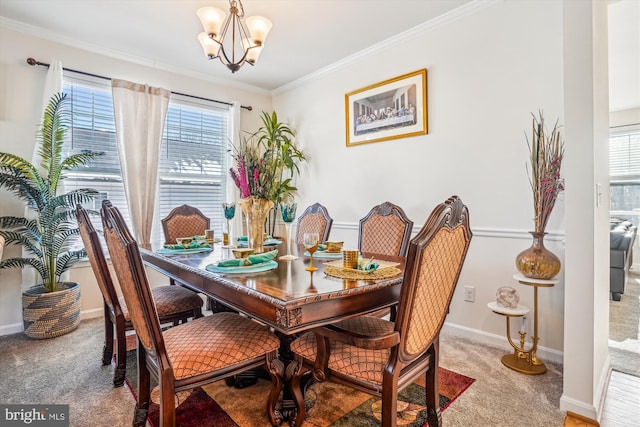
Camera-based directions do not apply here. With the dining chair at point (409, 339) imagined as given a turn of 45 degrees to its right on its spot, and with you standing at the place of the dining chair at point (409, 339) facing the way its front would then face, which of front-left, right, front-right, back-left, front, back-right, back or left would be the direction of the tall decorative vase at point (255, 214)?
front-left

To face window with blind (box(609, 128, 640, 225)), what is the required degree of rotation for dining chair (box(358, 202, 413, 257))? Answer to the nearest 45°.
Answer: approximately 180°

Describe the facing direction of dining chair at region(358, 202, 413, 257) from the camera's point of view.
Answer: facing the viewer and to the left of the viewer

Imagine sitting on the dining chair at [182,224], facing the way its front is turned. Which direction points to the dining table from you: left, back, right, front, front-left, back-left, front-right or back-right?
front-right

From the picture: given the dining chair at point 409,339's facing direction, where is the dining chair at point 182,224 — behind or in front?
in front

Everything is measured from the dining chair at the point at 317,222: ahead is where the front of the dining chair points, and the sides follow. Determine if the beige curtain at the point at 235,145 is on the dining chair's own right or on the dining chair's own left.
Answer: on the dining chair's own right

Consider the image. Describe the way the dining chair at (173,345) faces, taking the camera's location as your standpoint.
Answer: facing away from the viewer and to the right of the viewer

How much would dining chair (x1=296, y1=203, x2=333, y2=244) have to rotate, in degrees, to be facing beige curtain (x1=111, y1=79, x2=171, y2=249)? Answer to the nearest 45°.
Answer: approximately 45° to its right

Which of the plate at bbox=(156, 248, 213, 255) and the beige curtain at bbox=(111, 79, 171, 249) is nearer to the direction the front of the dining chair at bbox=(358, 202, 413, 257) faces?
the plate

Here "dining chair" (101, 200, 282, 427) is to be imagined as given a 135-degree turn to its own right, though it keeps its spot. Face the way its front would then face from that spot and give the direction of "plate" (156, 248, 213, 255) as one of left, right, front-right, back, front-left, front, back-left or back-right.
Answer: back

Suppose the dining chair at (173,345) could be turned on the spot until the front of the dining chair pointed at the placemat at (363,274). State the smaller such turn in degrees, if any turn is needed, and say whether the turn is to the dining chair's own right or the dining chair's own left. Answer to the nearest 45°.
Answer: approximately 45° to the dining chair's own right

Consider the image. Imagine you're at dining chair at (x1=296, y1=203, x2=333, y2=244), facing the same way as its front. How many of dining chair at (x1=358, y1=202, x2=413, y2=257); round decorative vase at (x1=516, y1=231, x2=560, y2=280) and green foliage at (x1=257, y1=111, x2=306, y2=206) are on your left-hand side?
2

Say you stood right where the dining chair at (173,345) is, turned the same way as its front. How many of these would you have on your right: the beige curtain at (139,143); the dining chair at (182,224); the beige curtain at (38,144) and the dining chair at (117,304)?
0

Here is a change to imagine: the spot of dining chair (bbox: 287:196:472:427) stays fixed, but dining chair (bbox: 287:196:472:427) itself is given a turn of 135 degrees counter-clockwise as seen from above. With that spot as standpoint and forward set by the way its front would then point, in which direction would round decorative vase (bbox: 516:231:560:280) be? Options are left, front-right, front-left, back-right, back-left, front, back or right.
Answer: back-left

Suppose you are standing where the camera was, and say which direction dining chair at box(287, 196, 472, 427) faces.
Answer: facing away from the viewer and to the left of the viewer

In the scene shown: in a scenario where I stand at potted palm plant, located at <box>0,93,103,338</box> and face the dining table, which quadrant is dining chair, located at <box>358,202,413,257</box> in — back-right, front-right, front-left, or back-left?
front-left

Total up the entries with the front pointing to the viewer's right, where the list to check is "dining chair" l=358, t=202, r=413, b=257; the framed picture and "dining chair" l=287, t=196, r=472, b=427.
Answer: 0

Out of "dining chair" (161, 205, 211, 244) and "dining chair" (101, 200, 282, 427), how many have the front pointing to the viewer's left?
0

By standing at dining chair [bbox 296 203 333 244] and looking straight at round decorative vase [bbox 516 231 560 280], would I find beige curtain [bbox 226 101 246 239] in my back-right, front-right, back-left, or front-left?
back-left

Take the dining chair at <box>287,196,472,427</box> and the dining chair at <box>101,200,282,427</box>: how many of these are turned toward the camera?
0

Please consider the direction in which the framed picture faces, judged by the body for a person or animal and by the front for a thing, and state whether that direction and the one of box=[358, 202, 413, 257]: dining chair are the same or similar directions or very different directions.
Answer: same or similar directions

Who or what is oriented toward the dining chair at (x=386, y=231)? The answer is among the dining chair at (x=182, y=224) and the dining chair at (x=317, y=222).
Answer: the dining chair at (x=182, y=224)
